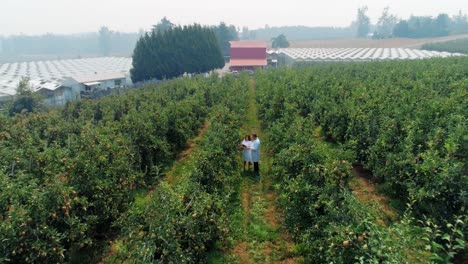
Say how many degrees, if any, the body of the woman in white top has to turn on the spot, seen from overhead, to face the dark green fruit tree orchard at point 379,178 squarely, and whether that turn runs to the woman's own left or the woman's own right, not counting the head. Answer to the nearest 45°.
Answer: approximately 45° to the woman's own left

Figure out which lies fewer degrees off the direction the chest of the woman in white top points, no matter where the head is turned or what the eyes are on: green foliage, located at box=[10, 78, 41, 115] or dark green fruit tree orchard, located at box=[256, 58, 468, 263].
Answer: the dark green fruit tree orchard

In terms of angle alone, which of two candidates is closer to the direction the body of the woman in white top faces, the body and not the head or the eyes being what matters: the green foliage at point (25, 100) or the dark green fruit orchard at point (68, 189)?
the dark green fruit orchard

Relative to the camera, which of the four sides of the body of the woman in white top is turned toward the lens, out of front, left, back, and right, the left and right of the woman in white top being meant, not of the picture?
front

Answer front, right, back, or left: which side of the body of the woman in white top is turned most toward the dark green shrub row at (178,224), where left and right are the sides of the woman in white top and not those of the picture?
front

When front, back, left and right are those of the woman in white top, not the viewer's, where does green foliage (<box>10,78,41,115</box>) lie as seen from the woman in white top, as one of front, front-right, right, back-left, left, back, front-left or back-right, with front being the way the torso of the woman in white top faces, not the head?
back-right
